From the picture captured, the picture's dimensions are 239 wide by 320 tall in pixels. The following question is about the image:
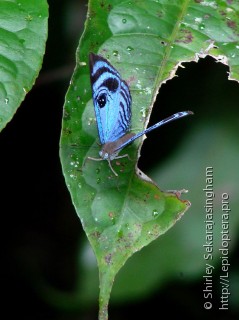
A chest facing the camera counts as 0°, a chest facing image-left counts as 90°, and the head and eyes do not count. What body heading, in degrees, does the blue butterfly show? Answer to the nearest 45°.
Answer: approximately 45°
